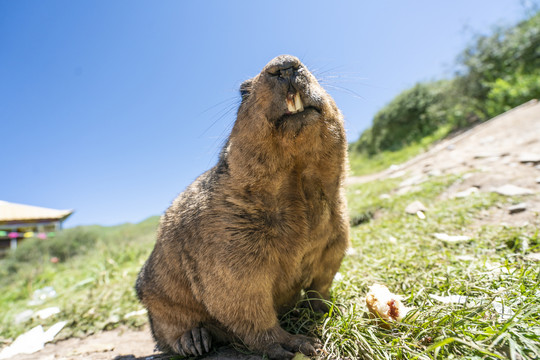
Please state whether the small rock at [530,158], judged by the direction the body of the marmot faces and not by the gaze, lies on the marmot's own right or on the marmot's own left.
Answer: on the marmot's own left

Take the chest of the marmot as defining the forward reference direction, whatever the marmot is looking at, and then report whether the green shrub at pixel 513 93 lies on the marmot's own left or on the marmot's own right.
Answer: on the marmot's own left

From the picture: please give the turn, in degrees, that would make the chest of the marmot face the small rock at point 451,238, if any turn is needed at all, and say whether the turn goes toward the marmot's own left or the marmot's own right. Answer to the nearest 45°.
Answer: approximately 90° to the marmot's own left

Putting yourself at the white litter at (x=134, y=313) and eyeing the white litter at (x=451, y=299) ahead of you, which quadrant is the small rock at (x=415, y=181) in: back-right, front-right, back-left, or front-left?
front-left

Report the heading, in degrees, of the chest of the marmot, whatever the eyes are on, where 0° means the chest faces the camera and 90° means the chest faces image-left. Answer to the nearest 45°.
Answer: approximately 315°

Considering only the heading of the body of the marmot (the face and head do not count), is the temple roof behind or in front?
behind

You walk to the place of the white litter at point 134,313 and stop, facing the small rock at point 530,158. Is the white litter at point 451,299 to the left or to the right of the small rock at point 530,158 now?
right

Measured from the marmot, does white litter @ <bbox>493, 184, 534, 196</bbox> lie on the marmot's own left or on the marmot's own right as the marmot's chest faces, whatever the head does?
on the marmot's own left

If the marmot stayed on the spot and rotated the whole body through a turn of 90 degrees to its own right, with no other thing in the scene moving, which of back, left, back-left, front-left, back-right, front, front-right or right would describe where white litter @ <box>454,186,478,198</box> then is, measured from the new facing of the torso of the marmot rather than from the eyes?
back

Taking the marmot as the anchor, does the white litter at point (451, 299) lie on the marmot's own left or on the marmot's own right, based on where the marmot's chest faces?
on the marmot's own left

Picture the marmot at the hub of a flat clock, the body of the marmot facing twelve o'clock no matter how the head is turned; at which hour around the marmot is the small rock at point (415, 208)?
The small rock is roughly at 9 o'clock from the marmot.
